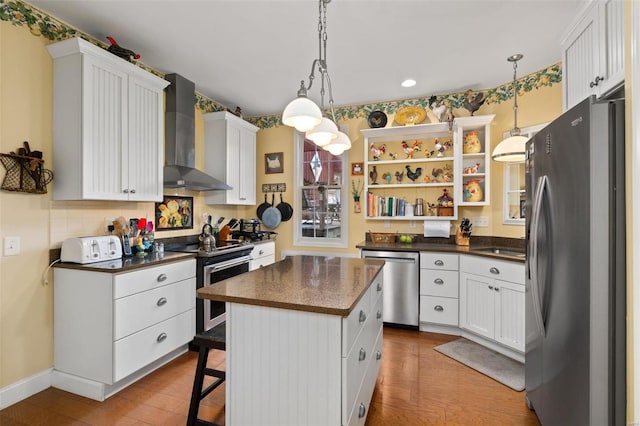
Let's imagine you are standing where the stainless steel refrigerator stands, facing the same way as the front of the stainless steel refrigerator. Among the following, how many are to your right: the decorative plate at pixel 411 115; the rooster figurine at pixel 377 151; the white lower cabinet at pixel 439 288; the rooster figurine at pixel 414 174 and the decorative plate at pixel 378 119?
5

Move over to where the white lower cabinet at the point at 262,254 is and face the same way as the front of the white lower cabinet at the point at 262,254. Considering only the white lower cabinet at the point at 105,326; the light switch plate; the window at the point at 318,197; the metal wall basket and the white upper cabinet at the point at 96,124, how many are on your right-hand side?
4

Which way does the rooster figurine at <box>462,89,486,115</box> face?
to the viewer's left

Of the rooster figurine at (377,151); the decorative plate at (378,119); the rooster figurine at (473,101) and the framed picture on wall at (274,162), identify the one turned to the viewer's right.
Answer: the rooster figurine at (377,151)

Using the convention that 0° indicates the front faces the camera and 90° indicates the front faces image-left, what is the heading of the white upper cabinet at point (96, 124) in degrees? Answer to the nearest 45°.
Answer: approximately 315°

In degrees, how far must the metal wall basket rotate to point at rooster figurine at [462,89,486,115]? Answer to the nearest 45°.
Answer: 0° — it already faces it

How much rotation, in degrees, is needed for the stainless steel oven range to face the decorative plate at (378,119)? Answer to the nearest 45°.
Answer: approximately 45° to its left

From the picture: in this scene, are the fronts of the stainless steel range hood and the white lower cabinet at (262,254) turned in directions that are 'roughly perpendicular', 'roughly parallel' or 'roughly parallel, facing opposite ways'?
roughly parallel

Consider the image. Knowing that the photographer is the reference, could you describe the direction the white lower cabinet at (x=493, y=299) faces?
facing the viewer and to the left of the viewer

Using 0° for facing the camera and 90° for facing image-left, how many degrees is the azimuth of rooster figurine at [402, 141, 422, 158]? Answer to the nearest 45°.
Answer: approximately 90°

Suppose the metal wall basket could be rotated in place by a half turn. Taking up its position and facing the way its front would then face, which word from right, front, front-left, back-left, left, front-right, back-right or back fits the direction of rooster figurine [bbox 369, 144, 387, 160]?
back-right

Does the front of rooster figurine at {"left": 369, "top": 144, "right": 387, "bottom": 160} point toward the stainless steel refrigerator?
no

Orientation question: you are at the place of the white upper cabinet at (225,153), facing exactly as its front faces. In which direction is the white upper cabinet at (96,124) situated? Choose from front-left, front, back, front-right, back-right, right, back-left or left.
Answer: right

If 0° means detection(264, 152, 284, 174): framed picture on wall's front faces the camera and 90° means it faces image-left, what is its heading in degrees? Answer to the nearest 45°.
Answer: approximately 0°
